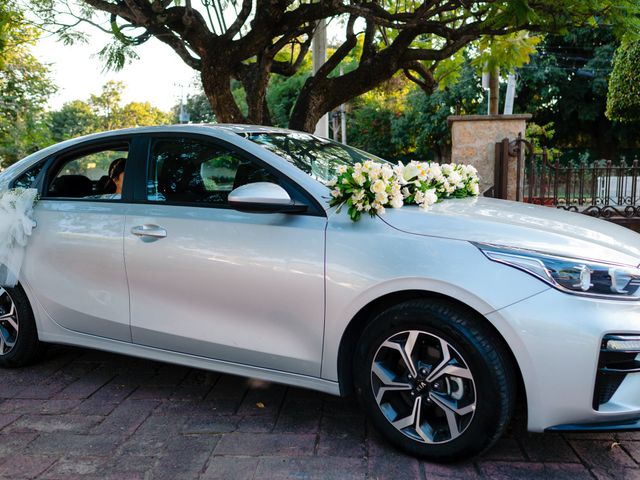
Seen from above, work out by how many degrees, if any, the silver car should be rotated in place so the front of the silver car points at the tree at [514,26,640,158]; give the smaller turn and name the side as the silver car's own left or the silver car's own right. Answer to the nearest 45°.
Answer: approximately 90° to the silver car's own left

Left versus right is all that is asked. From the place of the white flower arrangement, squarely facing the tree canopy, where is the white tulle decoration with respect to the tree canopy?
left

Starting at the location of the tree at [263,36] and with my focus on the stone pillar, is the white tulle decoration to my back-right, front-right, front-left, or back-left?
back-right

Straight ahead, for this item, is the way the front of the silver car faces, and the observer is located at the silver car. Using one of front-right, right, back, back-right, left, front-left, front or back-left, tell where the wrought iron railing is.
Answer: left

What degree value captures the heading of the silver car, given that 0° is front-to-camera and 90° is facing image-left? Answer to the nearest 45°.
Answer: approximately 315°
